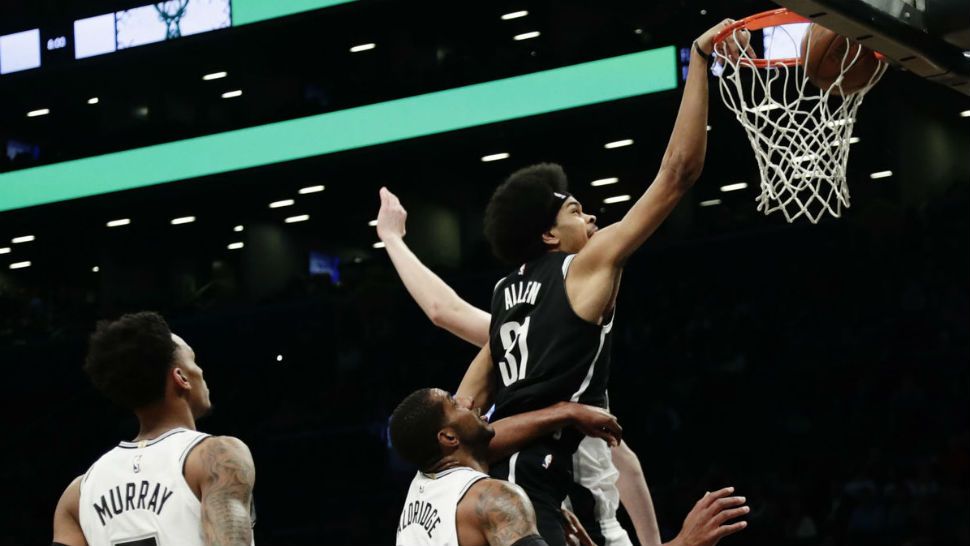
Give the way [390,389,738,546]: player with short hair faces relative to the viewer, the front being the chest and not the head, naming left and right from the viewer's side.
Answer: facing away from the viewer and to the right of the viewer

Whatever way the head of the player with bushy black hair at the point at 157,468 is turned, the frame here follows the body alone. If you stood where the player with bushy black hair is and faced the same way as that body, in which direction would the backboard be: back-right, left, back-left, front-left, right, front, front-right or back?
front-right

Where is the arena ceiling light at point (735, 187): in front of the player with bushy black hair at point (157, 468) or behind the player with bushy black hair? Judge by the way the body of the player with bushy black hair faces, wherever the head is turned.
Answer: in front

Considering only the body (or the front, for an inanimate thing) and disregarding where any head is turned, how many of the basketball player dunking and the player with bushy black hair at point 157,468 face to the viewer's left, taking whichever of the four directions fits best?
0

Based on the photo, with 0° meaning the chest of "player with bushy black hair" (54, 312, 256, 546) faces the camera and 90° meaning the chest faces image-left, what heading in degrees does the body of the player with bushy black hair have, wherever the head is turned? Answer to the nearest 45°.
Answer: approximately 225°

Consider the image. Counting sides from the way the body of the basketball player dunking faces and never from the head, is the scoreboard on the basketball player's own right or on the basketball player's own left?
on the basketball player's own left

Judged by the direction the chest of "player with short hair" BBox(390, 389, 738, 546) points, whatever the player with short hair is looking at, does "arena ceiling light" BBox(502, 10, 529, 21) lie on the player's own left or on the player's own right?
on the player's own left

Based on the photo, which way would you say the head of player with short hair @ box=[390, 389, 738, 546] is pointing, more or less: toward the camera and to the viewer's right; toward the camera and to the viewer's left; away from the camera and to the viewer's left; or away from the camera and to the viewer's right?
away from the camera and to the viewer's right

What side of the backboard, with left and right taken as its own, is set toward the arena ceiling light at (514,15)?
front

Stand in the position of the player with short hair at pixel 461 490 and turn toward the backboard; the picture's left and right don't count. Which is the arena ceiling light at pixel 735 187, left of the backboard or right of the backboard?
left

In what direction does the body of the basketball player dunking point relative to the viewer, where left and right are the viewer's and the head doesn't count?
facing away from the viewer and to the right of the viewer

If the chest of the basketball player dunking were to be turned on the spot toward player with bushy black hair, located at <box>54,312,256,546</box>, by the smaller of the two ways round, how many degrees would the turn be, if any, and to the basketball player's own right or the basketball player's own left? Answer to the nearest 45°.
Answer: approximately 180°

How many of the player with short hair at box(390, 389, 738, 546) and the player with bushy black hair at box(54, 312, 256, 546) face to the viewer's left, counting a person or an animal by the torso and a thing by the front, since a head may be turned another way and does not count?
0

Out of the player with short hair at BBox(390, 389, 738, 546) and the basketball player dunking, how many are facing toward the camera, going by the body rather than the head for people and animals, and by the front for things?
0

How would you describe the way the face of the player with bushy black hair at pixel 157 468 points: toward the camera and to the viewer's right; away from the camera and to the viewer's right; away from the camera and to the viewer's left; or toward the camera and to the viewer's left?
away from the camera and to the viewer's right
